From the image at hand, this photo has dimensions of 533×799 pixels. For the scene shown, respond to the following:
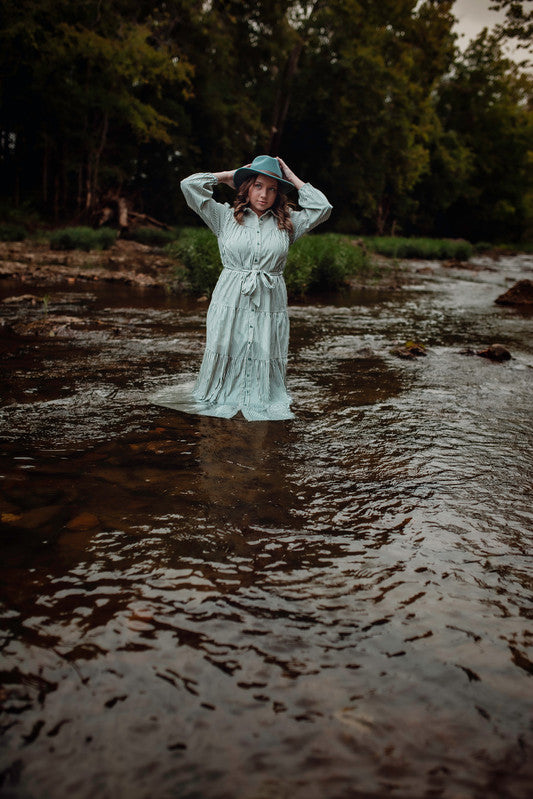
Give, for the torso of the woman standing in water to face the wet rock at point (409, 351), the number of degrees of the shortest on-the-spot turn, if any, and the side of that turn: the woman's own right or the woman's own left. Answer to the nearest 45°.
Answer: approximately 135° to the woman's own left

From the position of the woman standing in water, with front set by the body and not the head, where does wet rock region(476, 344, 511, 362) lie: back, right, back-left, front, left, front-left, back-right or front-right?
back-left

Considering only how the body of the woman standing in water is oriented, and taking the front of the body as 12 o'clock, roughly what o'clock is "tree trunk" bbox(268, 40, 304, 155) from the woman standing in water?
The tree trunk is roughly at 6 o'clock from the woman standing in water.

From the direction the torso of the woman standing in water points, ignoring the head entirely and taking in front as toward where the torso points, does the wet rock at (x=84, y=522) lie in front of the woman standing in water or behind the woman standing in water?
in front

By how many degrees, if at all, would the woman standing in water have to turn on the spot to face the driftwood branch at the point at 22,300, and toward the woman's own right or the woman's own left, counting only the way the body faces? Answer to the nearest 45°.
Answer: approximately 135° to the woman's own right

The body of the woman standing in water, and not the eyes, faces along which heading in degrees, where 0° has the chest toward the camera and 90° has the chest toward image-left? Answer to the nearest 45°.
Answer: approximately 0°

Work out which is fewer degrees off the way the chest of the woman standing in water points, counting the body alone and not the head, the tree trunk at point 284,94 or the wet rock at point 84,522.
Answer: the wet rock

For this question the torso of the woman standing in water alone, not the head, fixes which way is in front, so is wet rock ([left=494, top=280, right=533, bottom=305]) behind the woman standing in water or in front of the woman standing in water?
behind

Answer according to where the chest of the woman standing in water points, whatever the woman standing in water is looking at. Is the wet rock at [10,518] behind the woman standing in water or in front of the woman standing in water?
in front

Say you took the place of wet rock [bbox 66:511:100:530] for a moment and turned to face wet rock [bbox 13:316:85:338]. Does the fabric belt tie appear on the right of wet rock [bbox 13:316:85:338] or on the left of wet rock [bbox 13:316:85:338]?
right

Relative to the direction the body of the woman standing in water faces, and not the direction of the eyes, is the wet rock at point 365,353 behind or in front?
behind
